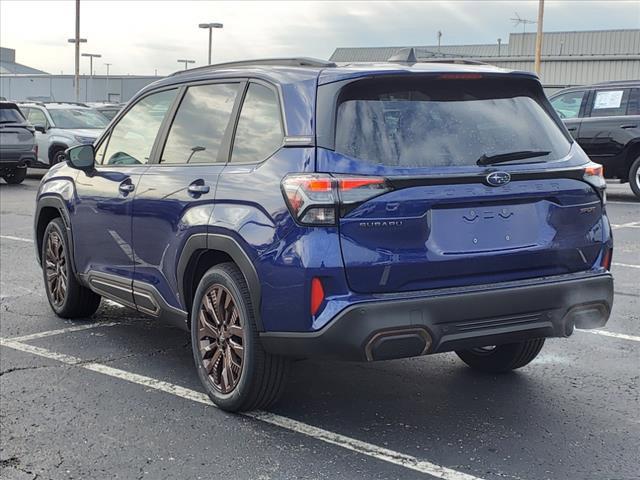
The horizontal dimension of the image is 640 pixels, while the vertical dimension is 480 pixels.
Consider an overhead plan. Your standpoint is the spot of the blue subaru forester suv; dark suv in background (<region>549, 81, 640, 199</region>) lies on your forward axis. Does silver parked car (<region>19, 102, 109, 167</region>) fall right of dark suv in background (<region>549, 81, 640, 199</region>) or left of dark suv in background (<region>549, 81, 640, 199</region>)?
left

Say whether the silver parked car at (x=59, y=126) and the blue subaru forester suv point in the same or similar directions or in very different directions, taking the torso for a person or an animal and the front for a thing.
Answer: very different directions

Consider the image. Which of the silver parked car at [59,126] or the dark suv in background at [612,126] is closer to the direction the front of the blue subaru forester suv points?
the silver parked car

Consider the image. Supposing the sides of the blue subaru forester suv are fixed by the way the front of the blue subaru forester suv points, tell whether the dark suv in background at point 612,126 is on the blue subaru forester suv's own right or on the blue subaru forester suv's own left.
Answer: on the blue subaru forester suv's own right

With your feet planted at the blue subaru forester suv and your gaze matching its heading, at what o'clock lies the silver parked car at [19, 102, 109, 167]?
The silver parked car is roughly at 1 o'clock from the blue subaru forester suv.

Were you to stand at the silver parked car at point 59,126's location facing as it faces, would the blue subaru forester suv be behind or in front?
in front

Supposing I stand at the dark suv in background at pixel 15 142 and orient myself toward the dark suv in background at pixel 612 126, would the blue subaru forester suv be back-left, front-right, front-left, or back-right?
front-right

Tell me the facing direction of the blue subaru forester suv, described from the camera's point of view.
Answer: facing away from the viewer and to the left of the viewer

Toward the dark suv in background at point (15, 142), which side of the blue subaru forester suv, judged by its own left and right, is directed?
front

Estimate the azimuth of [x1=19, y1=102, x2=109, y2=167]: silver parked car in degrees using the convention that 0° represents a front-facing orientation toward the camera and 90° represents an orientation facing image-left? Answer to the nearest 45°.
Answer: approximately 315°
